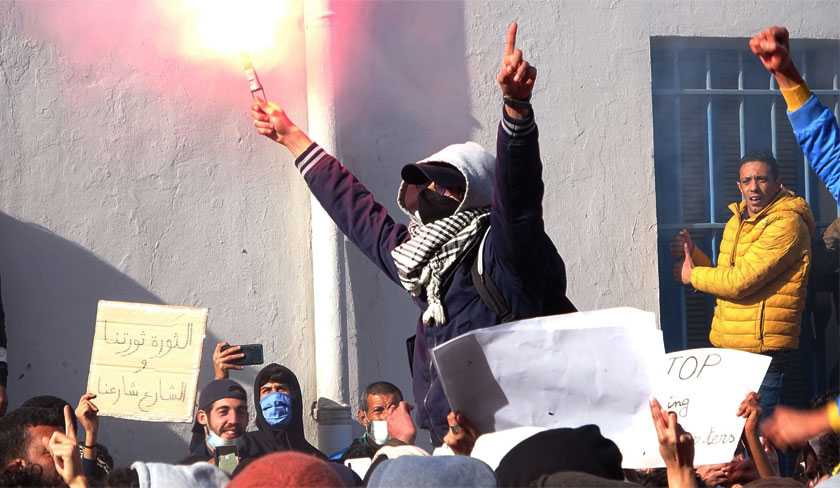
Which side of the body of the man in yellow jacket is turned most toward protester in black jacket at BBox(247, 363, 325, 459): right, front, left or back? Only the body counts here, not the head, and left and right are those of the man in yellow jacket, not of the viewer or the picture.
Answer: front

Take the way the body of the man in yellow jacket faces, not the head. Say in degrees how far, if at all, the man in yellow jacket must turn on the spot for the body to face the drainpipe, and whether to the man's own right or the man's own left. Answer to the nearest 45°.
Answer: approximately 45° to the man's own right

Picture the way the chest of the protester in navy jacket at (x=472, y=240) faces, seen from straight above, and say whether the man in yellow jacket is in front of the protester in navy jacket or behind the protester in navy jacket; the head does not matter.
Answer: behind

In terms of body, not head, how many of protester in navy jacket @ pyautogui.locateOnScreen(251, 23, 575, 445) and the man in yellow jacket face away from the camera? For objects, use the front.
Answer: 0

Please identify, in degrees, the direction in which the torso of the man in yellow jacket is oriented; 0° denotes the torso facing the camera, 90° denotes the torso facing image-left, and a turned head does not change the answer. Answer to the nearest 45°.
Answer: approximately 45°

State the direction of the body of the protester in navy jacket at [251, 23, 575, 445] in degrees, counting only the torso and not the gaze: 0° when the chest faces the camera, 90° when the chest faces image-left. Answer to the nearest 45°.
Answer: approximately 45°

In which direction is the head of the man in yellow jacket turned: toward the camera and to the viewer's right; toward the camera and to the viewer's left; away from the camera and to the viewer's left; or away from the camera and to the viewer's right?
toward the camera and to the viewer's left

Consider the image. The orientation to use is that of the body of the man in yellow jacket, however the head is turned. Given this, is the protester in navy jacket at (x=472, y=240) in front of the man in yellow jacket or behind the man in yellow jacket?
in front
